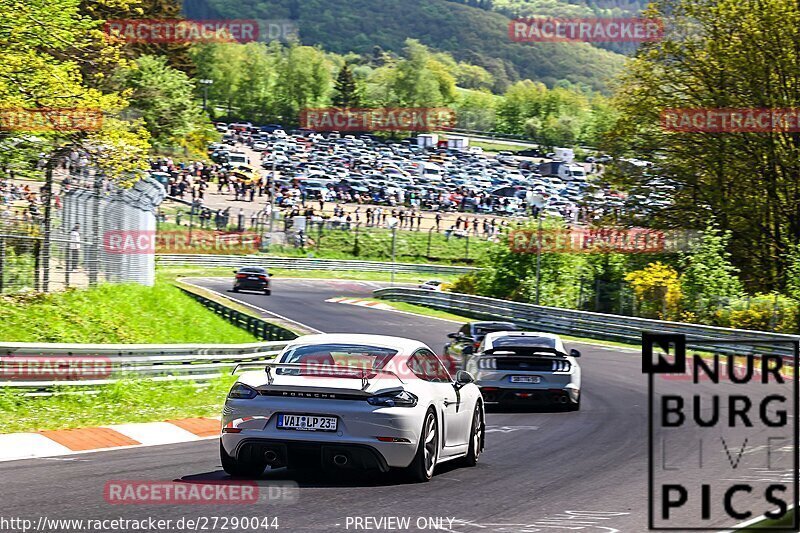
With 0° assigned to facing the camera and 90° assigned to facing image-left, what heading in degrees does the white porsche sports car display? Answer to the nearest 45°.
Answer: approximately 225°

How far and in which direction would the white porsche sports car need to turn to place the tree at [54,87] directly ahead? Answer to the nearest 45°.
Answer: approximately 45° to its left

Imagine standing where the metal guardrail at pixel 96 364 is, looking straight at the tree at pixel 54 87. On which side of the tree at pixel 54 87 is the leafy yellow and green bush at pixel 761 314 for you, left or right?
right

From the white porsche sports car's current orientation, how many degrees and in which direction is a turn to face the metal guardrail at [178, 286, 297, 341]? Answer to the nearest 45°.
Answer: approximately 45° to its left
